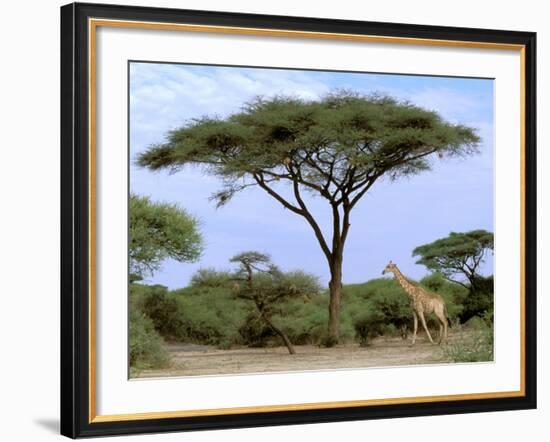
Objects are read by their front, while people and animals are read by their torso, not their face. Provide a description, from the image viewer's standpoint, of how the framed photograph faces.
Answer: facing the viewer and to the right of the viewer
